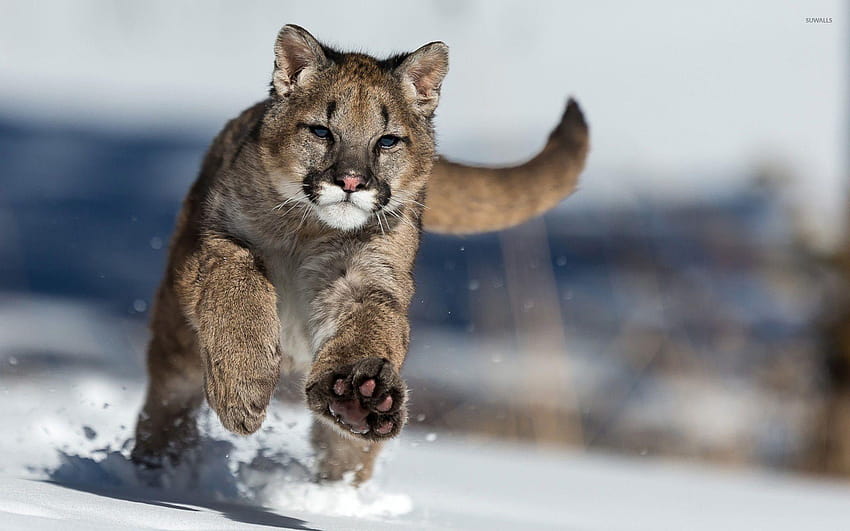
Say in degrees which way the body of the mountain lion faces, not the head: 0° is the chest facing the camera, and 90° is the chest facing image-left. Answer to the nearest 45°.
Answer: approximately 0°
